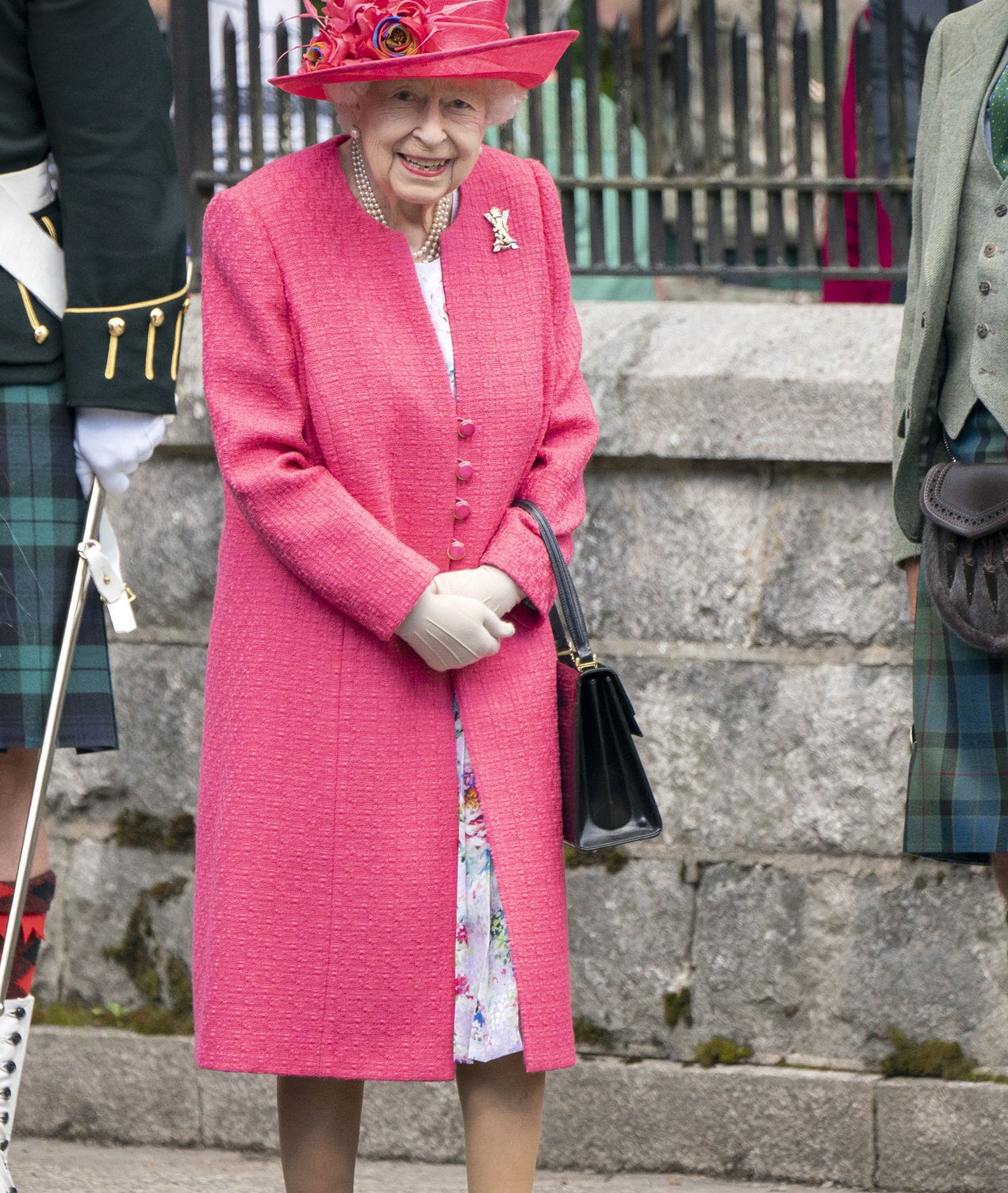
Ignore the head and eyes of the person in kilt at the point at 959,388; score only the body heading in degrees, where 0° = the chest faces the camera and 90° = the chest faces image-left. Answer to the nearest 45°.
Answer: approximately 45°

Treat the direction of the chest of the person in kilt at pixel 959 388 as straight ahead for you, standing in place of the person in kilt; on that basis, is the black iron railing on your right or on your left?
on your right

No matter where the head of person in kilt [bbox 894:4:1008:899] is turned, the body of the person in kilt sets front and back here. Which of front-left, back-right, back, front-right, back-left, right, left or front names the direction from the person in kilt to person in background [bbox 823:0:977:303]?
back-right

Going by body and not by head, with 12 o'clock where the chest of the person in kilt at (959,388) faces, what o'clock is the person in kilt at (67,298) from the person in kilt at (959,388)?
the person in kilt at (67,298) is roughly at 1 o'clock from the person in kilt at (959,388).

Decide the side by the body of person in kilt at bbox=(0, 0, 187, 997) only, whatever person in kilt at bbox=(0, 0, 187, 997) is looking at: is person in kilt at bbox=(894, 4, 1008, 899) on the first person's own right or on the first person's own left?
on the first person's own left

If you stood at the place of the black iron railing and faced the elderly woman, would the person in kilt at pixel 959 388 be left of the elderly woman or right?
left
